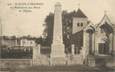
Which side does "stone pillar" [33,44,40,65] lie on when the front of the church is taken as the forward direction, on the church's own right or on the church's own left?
on the church's own right

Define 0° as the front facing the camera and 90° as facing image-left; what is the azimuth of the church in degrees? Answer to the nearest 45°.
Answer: approximately 0°
